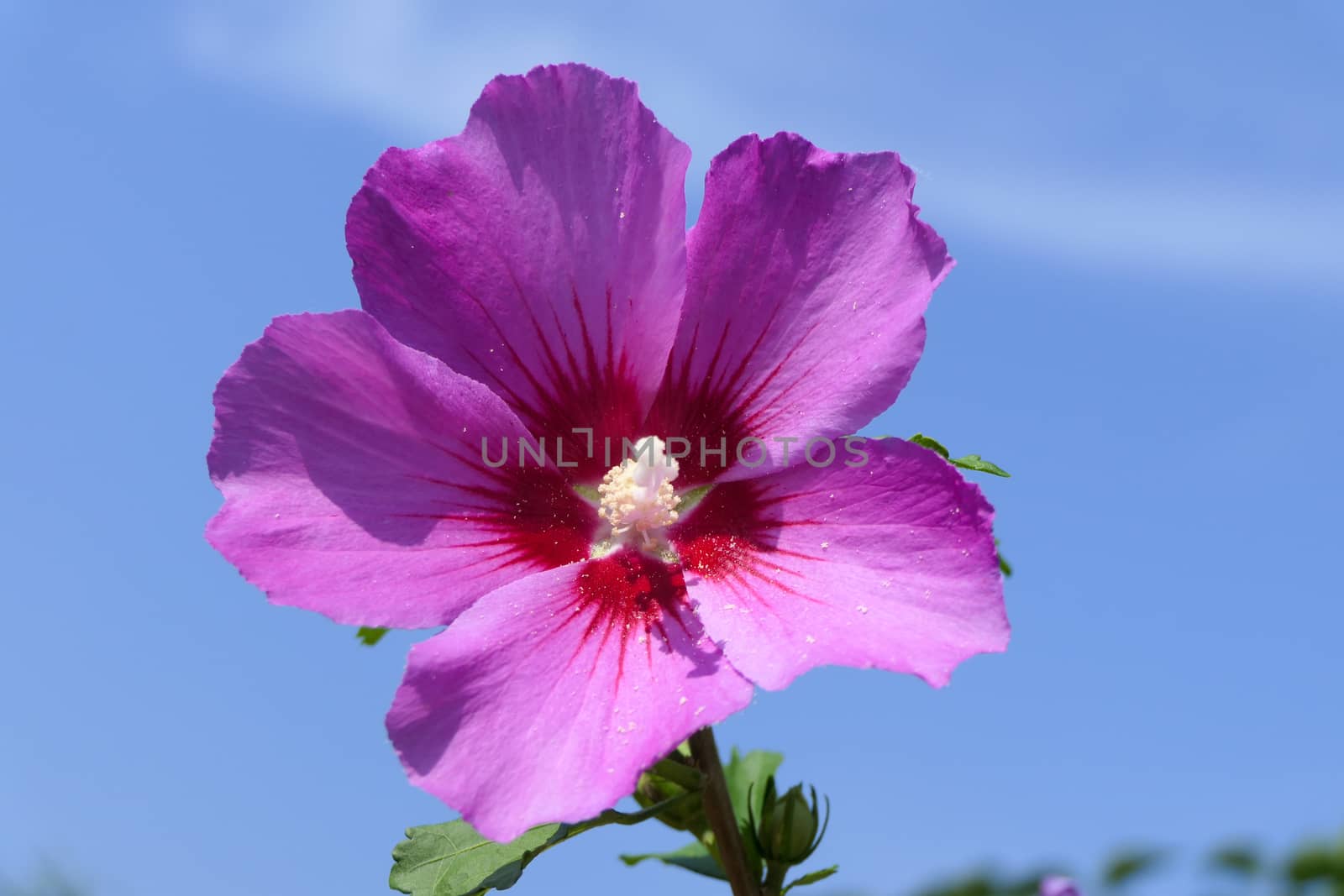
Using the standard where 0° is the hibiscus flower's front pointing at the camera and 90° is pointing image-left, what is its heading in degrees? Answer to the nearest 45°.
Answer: approximately 0°

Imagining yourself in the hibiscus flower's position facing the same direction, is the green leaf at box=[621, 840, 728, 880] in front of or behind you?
behind

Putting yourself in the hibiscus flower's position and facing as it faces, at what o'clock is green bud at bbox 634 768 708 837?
The green bud is roughly at 6 o'clock from the hibiscus flower.

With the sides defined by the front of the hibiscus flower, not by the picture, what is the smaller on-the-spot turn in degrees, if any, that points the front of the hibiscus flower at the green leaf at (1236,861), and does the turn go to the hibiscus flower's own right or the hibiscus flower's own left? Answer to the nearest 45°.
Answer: approximately 135° to the hibiscus flower's own left

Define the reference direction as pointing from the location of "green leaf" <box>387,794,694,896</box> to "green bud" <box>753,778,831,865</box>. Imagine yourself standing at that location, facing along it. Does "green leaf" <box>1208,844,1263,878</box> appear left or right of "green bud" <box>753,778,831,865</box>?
left

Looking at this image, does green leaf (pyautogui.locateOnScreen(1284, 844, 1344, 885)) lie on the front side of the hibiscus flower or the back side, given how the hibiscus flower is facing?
on the back side

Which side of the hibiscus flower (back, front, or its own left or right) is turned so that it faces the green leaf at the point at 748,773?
back

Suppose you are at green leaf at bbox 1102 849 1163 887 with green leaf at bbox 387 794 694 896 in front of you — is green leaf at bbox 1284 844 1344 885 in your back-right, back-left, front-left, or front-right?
back-left
